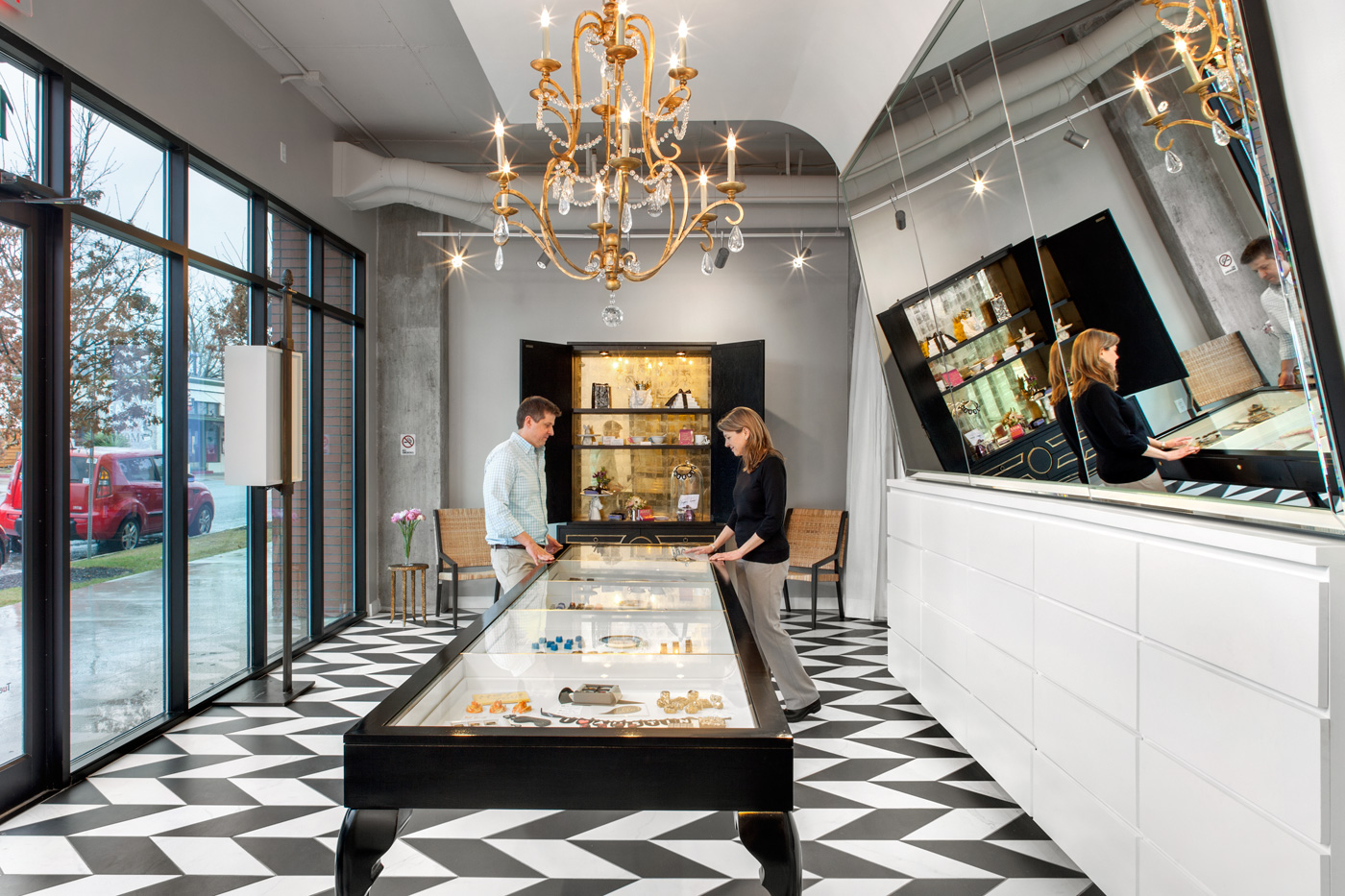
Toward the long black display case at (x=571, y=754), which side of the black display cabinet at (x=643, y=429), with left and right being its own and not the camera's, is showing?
front

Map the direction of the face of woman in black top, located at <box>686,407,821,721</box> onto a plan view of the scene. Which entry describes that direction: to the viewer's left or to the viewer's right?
to the viewer's left

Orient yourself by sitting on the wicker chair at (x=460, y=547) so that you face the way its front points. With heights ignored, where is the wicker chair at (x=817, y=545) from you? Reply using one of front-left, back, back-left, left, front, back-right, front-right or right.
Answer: front-left

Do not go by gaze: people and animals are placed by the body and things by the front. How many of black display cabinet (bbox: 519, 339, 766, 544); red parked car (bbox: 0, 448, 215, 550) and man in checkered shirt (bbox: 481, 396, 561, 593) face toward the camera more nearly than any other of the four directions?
1

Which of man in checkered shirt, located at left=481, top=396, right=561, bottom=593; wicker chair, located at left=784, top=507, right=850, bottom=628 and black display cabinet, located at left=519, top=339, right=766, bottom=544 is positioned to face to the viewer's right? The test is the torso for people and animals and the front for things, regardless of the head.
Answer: the man in checkered shirt

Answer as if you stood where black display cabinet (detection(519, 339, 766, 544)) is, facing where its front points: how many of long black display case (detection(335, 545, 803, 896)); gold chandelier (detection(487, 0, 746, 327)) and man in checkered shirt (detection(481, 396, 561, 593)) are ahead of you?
3

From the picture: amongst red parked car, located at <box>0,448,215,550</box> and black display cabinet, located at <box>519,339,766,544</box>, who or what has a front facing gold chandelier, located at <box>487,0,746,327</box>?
the black display cabinet

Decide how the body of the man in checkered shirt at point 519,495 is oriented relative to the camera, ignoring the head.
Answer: to the viewer's right

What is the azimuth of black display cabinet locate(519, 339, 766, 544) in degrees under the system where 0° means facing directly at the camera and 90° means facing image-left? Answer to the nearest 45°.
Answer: approximately 0°

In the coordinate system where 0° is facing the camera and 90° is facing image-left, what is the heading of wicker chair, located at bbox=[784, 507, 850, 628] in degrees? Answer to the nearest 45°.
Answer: approximately 45°
